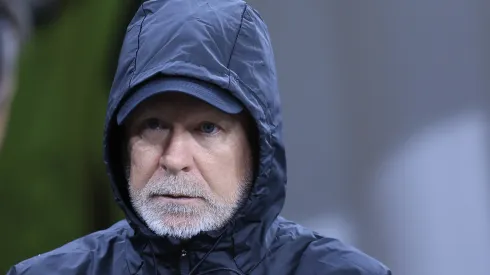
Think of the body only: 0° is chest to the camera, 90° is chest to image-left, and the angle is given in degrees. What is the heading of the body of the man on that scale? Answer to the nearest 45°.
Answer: approximately 0°
